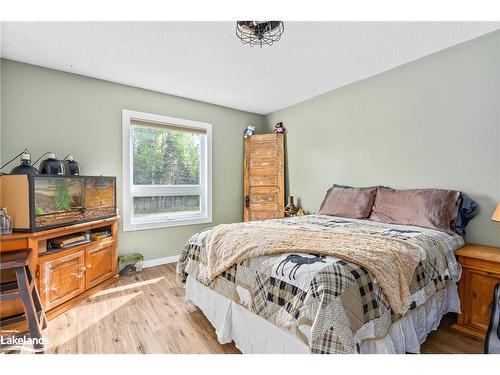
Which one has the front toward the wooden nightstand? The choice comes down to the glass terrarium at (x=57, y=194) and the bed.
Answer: the glass terrarium

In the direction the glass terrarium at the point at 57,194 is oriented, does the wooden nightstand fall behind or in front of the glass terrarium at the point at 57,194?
in front

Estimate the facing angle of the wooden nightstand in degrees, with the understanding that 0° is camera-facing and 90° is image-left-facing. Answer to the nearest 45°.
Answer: approximately 45°

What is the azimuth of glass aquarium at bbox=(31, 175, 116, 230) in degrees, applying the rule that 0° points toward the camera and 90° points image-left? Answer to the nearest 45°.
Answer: approximately 315°

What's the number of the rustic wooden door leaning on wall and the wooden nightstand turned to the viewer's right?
0

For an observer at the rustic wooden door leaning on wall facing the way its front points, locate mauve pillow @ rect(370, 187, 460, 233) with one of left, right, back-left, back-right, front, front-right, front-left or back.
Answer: front-left

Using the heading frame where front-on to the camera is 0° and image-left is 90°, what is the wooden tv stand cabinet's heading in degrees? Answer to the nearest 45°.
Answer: approximately 315°

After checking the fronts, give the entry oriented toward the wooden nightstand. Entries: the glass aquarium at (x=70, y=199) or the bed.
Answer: the glass aquarium

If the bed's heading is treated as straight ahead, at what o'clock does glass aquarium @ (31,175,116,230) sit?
The glass aquarium is roughly at 2 o'clock from the bed.

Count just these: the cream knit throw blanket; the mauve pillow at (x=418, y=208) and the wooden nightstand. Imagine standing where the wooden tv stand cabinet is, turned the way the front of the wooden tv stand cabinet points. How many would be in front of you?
3

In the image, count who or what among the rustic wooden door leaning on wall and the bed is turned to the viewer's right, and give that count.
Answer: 0

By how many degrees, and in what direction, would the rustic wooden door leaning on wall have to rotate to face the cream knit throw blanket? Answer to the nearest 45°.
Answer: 0° — it already faces it

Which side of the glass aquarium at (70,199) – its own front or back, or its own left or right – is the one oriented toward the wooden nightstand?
front

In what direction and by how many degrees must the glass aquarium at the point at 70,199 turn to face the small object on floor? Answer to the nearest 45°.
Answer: approximately 90° to its left

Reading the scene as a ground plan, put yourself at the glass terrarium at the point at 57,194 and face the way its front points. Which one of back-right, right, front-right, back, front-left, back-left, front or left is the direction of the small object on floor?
left
